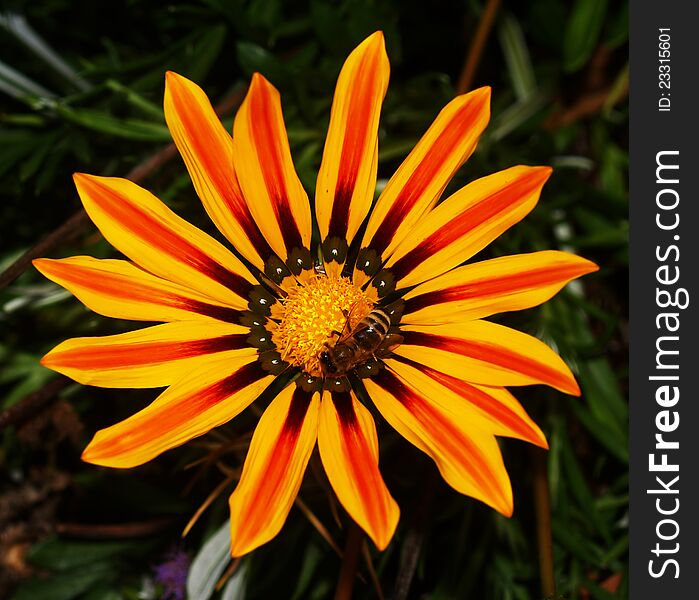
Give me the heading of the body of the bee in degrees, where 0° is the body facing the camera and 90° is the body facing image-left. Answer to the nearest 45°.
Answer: approximately 45°

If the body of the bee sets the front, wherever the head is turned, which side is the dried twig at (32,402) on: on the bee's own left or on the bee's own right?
on the bee's own right

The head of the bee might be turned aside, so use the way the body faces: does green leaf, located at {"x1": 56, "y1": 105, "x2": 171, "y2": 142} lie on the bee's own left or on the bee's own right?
on the bee's own right
